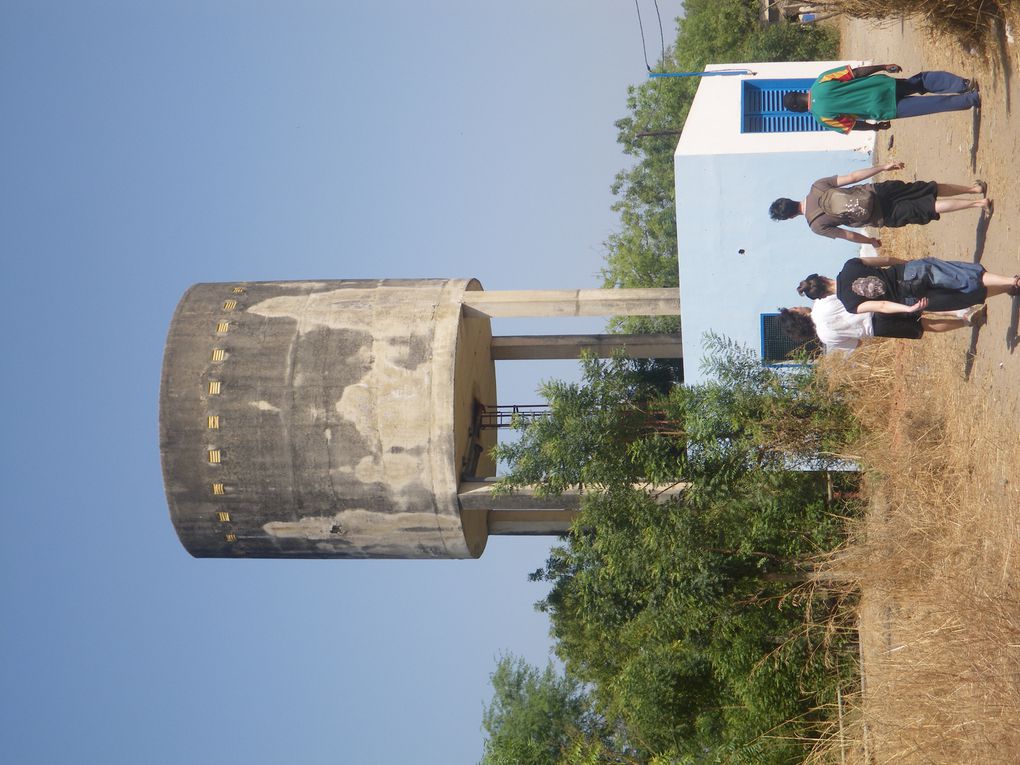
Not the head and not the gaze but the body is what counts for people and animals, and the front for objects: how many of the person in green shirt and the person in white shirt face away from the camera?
2

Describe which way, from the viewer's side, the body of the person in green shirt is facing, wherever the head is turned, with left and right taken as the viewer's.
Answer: facing away from the viewer

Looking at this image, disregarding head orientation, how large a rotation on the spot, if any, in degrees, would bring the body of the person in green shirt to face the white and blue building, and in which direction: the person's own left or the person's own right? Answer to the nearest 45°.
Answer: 0° — they already face it

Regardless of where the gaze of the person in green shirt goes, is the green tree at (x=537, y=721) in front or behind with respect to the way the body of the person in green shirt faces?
in front

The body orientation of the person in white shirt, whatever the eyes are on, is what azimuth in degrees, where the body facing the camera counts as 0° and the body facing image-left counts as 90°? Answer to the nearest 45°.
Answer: approximately 180°

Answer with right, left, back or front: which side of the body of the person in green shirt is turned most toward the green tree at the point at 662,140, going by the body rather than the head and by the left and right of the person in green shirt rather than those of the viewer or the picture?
front
